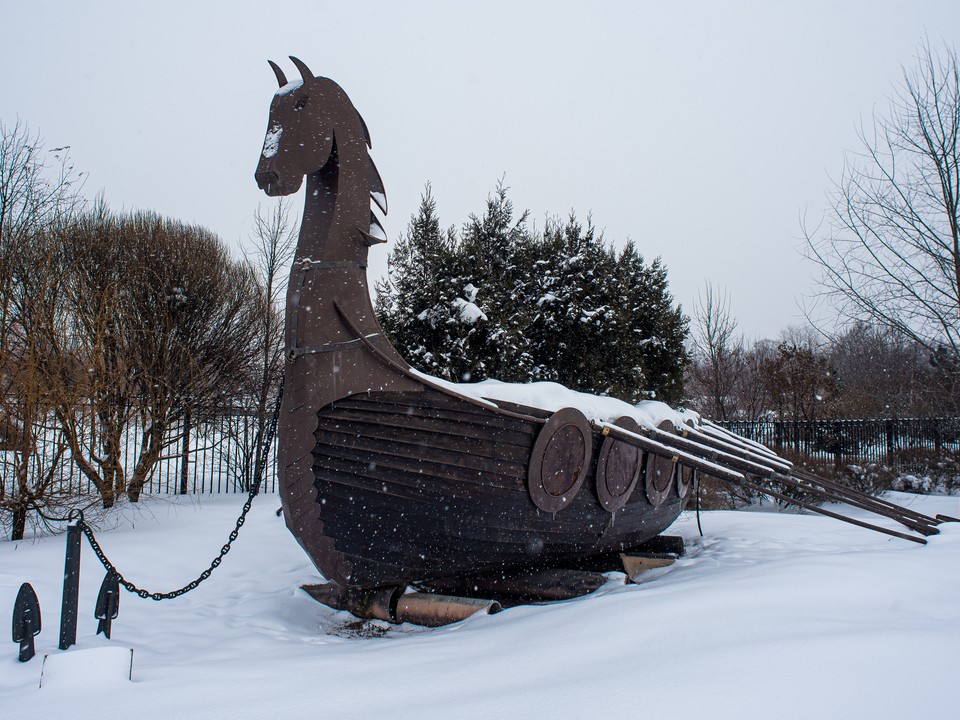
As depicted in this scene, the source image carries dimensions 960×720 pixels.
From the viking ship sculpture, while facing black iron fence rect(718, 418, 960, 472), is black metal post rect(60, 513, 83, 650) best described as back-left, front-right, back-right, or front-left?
back-left

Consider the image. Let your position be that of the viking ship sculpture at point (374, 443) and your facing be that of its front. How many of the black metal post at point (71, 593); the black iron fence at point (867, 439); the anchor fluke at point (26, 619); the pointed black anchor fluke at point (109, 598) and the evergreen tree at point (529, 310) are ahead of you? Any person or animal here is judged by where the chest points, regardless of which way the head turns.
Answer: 3

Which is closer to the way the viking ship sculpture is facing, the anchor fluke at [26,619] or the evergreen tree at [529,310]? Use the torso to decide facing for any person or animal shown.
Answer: the anchor fluke

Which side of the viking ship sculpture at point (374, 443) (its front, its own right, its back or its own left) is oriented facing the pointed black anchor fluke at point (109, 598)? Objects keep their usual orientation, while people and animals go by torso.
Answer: front

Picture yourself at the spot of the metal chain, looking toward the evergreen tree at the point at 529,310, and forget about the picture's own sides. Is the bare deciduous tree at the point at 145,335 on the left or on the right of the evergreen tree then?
left

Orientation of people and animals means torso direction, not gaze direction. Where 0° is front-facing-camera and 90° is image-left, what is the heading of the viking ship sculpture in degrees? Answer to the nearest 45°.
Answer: approximately 45°

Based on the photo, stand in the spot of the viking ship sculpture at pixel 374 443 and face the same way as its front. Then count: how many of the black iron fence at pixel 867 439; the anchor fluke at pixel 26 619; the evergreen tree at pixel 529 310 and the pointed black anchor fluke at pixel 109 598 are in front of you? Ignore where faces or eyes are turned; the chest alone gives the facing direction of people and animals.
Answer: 2

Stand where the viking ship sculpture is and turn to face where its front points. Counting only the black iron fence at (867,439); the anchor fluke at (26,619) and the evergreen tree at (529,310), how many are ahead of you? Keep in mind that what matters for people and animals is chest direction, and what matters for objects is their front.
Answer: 1

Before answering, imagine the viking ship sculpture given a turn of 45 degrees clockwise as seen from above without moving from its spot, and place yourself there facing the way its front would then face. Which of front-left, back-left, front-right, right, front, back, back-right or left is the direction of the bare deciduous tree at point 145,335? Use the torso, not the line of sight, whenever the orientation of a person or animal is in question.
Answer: front-right

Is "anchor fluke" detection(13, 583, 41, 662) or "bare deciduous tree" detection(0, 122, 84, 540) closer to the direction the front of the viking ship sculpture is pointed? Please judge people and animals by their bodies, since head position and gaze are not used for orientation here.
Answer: the anchor fluke

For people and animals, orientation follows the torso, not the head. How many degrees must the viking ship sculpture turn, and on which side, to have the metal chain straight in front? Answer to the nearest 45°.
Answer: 0° — it already faces it

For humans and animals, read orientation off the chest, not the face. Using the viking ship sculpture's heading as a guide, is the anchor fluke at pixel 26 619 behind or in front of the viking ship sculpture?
in front

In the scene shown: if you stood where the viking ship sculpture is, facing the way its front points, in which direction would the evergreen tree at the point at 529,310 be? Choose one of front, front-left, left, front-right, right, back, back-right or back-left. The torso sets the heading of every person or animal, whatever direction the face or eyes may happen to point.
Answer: back-right

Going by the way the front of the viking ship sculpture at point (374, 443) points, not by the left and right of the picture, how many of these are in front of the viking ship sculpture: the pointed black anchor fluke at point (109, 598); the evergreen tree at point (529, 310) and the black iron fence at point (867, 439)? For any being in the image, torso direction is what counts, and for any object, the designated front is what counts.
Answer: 1

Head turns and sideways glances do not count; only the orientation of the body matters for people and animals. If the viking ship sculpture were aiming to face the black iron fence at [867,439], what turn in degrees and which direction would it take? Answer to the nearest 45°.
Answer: approximately 180°
